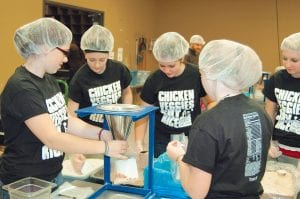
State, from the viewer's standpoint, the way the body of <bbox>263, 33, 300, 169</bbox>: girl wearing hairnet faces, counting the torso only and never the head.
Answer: toward the camera

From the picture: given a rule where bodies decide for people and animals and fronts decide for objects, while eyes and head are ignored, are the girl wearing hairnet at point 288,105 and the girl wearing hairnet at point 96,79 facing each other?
no

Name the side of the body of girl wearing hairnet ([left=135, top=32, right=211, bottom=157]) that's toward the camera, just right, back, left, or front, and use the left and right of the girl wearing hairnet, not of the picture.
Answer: front

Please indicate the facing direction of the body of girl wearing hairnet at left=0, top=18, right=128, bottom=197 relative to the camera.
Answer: to the viewer's right

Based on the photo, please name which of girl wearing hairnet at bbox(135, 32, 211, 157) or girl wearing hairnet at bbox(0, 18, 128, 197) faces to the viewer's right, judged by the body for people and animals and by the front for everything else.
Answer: girl wearing hairnet at bbox(0, 18, 128, 197)

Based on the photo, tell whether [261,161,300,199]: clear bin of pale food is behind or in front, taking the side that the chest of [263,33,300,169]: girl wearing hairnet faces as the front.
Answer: in front

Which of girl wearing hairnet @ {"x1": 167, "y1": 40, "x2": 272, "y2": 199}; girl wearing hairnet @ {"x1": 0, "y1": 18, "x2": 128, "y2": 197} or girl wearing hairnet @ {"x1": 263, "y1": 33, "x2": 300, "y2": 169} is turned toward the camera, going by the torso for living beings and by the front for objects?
girl wearing hairnet @ {"x1": 263, "y1": 33, "x2": 300, "y2": 169}

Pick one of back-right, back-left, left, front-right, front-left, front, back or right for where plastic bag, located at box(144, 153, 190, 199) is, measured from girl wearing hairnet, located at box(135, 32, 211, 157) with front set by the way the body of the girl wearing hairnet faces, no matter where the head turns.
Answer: front

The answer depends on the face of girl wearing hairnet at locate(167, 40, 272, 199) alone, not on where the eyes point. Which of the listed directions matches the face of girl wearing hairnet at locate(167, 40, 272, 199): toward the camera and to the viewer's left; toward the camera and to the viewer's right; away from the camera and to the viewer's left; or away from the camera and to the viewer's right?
away from the camera and to the viewer's left

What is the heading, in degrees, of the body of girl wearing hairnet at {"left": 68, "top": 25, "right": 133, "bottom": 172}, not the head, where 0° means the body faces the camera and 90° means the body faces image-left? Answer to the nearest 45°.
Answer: approximately 0°

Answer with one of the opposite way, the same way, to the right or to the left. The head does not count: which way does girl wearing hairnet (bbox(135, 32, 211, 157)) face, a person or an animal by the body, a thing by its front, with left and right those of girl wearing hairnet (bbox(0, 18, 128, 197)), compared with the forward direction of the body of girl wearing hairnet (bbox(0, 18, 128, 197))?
to the right

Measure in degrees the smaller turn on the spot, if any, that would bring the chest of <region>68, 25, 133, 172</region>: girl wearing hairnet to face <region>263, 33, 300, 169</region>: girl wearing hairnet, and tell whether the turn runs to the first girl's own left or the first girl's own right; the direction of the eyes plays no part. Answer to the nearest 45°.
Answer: approximately 90° to the first girl's own left

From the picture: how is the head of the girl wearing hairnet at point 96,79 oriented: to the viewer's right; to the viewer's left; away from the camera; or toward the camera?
toward the camera

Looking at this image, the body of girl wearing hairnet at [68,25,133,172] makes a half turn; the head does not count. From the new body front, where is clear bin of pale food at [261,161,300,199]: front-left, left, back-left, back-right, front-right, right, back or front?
back-right
